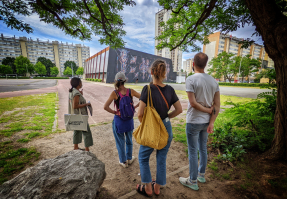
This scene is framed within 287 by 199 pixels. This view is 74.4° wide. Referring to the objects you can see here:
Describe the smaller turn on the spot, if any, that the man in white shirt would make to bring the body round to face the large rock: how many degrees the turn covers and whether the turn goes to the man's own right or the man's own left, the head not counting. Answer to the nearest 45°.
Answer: approximately 90° to the man's own left

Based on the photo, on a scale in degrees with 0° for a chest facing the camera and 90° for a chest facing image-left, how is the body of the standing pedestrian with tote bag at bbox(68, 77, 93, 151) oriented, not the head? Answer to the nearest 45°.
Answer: approximately 270°

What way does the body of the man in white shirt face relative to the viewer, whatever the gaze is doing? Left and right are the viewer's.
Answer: facing away from the viewer and to the left of the viewer

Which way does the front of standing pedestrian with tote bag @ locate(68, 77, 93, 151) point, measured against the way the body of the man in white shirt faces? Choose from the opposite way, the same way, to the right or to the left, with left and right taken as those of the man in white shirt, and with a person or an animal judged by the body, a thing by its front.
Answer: to the right

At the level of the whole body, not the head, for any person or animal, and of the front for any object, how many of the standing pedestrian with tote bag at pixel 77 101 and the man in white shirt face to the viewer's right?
1

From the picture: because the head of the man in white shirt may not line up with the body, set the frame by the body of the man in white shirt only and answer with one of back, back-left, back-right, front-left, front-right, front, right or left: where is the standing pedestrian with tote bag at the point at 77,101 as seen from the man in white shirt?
front-left

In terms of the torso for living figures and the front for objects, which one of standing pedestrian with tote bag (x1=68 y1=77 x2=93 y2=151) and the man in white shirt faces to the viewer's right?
the standing pedestrian with tote bag
